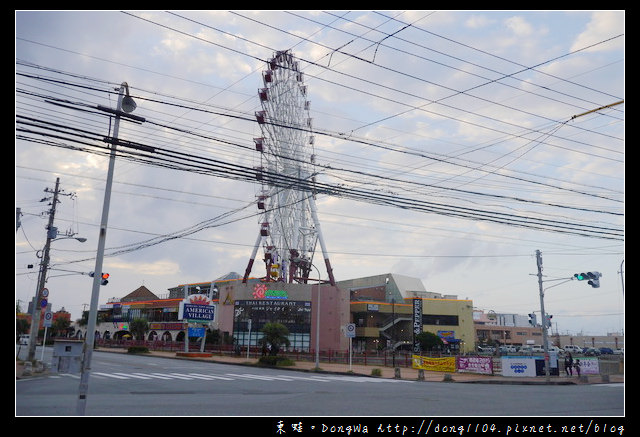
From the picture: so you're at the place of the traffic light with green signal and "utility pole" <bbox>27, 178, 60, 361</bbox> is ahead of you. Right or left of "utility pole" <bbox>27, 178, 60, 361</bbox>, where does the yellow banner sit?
right

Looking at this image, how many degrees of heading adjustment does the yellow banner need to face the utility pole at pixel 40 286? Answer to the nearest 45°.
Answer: approximately 45° to its right

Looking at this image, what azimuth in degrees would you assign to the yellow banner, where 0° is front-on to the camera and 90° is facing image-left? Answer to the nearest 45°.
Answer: approximately 0°
